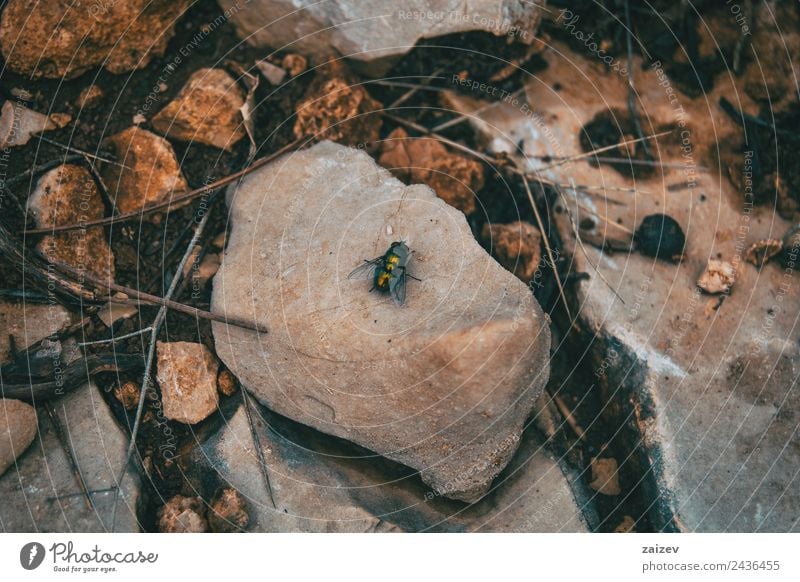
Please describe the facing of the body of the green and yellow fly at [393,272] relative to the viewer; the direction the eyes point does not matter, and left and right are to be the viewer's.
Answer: facing away from the viewer and to the right of the viewer

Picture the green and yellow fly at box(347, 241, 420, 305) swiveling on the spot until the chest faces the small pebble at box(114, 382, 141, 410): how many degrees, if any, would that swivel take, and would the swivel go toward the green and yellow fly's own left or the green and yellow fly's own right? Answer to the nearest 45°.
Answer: approximately 135° to the green and yellow fly's own left

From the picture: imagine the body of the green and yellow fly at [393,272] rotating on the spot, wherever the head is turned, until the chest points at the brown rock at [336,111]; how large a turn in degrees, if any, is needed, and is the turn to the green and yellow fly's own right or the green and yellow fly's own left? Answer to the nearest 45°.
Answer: approximately 45° to the green and yellow fly's own left

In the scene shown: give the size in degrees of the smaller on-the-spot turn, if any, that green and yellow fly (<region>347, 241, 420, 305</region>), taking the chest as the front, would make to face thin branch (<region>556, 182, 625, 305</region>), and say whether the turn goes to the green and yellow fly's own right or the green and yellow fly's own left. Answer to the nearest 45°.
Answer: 0° — it already faces it

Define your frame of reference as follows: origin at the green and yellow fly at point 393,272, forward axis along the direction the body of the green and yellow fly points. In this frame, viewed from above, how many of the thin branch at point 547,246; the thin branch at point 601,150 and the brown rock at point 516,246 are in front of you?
3

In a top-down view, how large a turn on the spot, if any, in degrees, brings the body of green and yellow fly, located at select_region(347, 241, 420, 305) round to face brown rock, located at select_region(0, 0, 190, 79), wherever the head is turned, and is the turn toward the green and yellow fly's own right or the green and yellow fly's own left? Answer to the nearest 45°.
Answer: approximately 90° to the green and yellow fly's own left

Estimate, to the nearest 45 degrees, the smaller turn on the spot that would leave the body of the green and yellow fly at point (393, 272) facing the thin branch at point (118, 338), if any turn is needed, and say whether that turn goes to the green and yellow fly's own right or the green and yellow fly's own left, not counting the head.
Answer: approximately 135° to the green and yellow fly's own left

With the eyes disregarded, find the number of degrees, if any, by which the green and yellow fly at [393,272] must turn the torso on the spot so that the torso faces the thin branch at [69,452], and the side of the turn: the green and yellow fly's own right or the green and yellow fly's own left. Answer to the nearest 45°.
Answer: approximately 135° to the green and yellow fly's own left
